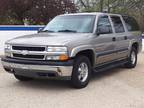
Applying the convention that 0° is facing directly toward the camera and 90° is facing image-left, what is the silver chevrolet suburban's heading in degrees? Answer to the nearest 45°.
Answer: approximately 45°

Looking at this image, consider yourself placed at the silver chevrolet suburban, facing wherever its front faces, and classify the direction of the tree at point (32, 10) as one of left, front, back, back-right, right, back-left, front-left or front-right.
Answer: back-right
